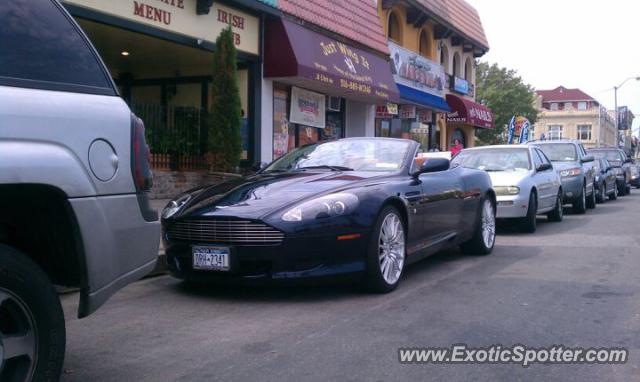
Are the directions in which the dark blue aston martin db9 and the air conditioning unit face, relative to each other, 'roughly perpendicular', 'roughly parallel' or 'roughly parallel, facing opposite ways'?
roughly perpendicular

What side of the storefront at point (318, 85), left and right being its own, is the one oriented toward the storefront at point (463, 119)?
left

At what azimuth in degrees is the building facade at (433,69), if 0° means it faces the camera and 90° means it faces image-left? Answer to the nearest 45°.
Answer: approximately 315°

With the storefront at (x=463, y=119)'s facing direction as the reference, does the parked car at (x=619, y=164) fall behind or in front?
in front

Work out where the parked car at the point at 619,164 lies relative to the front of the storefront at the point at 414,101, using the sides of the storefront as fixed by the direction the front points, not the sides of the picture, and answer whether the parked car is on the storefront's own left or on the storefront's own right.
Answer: on the storefront's own left

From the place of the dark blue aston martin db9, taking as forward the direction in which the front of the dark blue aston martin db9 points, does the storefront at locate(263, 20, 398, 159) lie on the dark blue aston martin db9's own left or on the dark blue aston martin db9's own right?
on the dark blue aston martin db9's own right

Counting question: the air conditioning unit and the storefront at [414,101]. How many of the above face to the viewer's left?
0

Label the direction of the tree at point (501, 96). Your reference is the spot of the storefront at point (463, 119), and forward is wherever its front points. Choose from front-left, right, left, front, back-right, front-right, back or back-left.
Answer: back-left

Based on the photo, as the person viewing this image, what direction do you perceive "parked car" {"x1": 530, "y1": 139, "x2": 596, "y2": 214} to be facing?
facing the viewer

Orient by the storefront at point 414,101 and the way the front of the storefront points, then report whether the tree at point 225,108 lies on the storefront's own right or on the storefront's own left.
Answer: on the storefront's own right

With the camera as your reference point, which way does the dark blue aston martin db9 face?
facing the viewer and to the left of the viewer

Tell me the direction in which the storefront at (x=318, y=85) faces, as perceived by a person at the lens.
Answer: facing the viewer and to the right of the viewer

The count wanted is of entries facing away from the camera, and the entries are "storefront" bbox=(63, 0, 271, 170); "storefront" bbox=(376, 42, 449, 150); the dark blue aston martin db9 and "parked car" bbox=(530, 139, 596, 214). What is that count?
0
